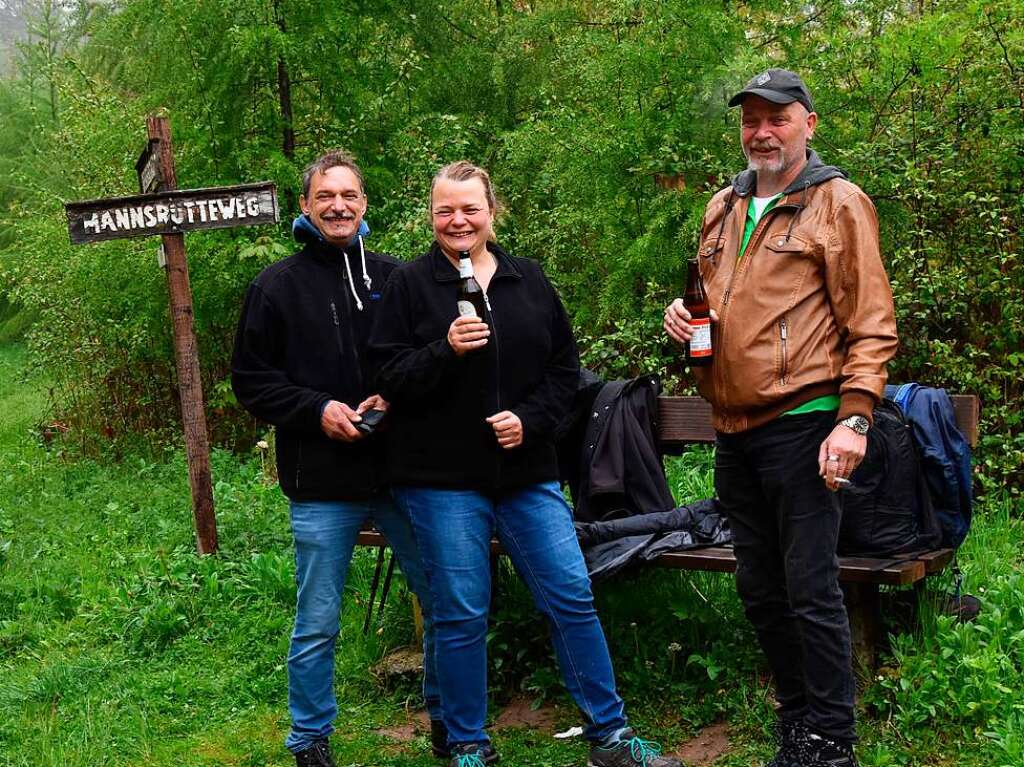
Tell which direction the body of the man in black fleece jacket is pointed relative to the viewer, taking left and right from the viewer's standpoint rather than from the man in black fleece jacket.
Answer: facing the viewer and to the right of the viewer

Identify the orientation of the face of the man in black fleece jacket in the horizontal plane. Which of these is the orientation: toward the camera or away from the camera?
toward the camera

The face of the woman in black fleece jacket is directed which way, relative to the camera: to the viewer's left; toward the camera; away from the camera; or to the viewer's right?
toward the camera

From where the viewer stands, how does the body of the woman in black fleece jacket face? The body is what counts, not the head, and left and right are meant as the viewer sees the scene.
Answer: facing the viewer

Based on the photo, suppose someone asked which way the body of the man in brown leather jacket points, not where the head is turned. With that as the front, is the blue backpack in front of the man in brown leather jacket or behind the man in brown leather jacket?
behind

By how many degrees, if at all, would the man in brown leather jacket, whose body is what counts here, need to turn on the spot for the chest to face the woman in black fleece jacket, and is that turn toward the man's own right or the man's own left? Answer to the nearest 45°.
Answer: approximately 45° to the man's own right

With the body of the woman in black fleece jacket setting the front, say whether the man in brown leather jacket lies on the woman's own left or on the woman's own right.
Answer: on the woman's own left

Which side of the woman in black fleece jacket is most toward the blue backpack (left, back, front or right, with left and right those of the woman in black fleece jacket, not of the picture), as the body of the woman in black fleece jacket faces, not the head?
left

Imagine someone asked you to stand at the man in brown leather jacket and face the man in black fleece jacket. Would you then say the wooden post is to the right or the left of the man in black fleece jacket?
right

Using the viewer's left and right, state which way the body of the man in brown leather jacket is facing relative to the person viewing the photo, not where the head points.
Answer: facing the viewer and to the left of the viewer
